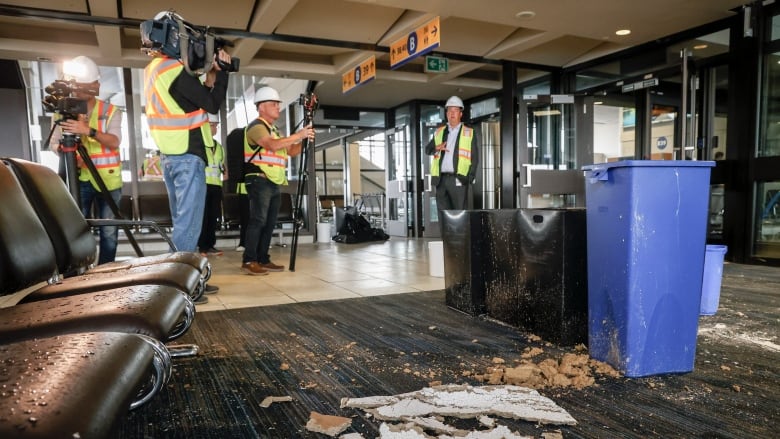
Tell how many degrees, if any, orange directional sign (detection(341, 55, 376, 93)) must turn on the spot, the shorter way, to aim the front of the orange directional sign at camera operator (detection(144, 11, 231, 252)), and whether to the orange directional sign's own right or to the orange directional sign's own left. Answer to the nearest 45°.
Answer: approximately 45° to the orange directional sign's own left

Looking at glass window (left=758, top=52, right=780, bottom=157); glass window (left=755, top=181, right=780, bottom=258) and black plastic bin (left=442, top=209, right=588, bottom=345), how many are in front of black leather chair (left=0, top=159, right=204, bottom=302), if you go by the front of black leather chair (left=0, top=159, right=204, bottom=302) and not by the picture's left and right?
3

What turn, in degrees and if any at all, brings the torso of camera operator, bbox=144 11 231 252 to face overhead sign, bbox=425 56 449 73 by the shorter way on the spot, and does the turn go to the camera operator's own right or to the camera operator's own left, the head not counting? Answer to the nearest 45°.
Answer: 0° — they already face it

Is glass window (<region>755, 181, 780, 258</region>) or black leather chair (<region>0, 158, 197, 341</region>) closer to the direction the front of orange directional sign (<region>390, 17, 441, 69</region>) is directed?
the black leather chair

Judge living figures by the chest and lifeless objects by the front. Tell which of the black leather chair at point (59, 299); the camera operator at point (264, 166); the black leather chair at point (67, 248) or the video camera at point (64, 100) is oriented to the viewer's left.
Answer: the video camera

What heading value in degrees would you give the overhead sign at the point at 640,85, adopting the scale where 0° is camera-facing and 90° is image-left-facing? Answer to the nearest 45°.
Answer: approximately 45°

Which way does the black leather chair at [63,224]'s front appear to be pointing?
to the viewer's right

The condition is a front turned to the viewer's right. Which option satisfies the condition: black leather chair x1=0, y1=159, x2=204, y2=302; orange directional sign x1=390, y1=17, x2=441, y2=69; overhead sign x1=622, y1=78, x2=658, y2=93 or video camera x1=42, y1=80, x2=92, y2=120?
the black leather chair

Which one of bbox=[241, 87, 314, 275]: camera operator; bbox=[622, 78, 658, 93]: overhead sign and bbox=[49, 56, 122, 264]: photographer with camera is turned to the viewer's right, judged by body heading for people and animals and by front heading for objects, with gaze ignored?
the camera operator

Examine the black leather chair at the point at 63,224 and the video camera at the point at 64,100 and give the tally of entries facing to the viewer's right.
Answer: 1

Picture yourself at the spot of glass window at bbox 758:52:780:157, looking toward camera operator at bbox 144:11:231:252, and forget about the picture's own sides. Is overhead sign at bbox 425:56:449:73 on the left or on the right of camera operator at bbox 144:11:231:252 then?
right

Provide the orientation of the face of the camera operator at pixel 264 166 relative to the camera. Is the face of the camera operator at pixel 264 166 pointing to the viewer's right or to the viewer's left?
to the viewer's right

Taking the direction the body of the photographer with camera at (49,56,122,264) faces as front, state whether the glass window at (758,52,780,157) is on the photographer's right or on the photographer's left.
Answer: on the photographer's left

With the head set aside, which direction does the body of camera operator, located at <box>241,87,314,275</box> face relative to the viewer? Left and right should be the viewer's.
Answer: facing to the right of the viewer
